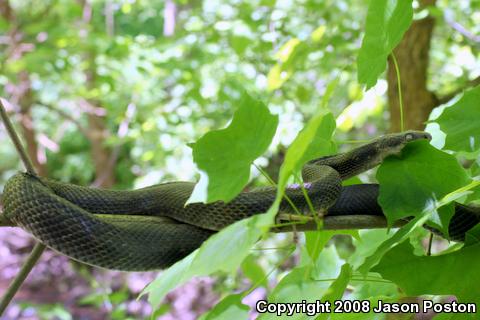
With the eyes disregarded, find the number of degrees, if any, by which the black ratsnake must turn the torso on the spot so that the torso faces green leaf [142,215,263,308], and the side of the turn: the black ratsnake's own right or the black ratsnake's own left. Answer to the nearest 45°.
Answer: approximately 90° to the black ratsnake's own right

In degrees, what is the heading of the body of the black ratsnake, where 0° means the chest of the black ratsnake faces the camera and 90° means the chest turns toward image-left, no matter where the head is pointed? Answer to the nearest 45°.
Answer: approximately 270°

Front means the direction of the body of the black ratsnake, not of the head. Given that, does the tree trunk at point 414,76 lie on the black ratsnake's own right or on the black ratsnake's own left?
on the black ratsnake's own left
